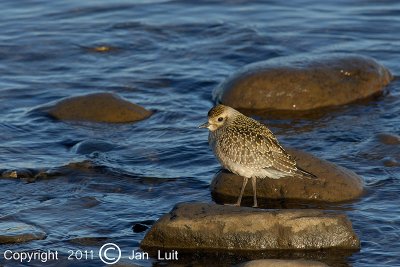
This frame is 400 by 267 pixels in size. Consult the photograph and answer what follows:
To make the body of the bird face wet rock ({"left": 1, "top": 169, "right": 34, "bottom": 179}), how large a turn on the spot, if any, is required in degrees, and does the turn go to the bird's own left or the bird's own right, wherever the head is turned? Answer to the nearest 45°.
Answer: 0° — it already faces it

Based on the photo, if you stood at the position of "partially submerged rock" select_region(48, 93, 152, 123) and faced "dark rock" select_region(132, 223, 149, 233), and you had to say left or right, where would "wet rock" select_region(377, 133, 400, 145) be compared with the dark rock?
left

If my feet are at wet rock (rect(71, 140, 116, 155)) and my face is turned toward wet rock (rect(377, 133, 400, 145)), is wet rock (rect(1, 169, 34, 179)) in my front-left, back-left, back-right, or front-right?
back-right

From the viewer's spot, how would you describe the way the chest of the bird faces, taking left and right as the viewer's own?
facing to the left of the viewer

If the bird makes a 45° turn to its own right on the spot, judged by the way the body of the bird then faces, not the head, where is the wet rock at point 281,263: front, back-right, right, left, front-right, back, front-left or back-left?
back-left

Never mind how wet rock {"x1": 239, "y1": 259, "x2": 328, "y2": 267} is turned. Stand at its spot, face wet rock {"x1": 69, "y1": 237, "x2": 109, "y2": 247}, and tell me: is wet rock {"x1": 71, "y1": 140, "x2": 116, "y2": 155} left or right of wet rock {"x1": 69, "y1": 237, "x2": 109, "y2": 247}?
right

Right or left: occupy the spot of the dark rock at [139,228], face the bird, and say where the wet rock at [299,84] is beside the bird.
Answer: left

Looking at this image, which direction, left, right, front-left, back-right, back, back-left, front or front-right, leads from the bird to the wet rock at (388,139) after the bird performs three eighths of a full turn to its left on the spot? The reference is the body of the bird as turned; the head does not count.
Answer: left
